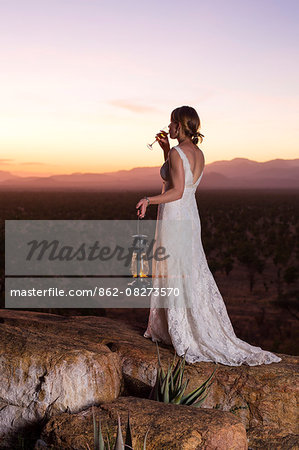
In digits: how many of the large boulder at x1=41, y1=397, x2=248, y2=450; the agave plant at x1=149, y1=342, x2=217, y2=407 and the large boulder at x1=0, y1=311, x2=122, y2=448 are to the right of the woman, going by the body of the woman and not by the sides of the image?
0

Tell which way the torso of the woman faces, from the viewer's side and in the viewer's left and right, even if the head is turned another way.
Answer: facing away from the viewer and to the left of the viewer

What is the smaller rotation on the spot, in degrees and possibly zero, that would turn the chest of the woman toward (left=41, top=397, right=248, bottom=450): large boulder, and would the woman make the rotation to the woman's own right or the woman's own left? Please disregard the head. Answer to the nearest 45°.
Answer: approximately 135° to the woman's own left

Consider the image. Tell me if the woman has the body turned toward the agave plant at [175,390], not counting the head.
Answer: no

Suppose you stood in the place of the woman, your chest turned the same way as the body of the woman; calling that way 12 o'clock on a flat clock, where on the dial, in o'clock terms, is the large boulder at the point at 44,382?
The large boulder is roughly at 9 o'clock from the woman.

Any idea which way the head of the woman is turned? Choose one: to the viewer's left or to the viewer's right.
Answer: to the viewer's left
